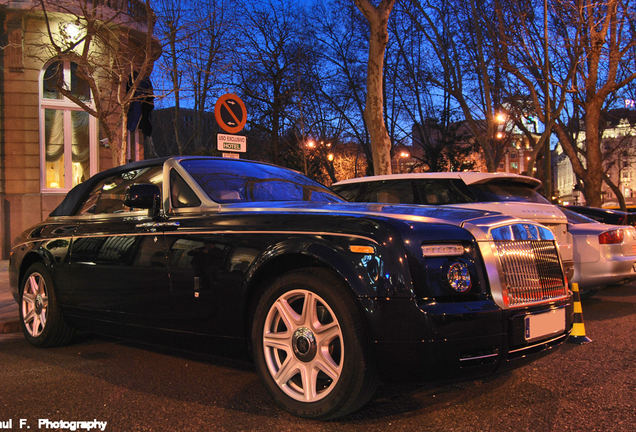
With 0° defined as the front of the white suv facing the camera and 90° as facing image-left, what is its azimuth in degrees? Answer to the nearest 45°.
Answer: approximately 135°

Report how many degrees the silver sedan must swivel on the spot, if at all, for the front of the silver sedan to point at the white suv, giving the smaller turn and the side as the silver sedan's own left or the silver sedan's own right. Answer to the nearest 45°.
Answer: approximately 90° to the silver sedan's own left

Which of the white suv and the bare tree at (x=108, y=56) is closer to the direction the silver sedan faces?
the bare tree

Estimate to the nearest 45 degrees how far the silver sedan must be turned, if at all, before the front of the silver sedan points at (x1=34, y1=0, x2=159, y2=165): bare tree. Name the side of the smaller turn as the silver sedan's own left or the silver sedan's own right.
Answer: approximately 45° to the silver sedan's own left
